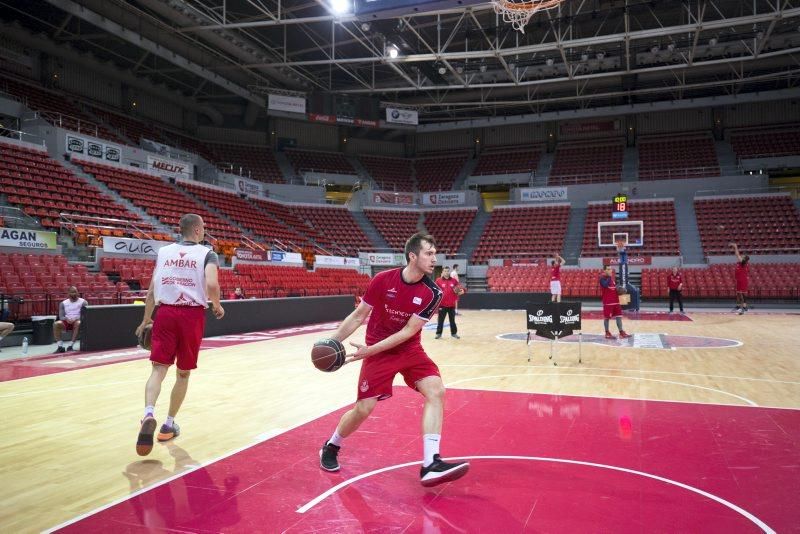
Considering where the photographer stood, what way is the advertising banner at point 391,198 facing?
facing the viewer

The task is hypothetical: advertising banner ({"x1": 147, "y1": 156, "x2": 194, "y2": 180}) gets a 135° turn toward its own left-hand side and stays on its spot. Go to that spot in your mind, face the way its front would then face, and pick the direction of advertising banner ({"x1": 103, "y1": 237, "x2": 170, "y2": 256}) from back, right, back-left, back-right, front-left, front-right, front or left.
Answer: back

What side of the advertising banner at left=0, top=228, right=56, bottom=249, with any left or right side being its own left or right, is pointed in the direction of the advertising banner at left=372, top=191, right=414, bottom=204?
left

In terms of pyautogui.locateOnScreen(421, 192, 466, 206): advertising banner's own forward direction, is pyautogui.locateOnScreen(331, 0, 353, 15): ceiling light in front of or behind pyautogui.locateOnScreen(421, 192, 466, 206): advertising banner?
in front

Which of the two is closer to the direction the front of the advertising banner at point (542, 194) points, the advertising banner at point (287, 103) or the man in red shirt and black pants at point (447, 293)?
the man in red shirt and black pants

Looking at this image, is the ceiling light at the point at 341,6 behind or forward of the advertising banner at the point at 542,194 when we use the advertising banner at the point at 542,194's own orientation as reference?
forward

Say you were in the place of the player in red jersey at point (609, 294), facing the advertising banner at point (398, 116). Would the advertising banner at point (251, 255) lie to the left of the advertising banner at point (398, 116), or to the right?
left

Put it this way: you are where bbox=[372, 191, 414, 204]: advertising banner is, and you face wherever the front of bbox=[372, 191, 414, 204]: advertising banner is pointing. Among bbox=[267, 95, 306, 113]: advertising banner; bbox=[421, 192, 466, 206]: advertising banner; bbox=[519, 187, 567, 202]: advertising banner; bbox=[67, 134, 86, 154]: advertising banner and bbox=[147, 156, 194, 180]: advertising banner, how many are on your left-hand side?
2

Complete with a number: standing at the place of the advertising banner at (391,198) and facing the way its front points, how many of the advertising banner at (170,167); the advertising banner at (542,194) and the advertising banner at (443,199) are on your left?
2

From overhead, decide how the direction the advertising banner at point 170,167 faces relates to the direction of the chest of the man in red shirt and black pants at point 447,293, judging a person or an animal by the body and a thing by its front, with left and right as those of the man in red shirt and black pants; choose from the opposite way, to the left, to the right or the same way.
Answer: to the left

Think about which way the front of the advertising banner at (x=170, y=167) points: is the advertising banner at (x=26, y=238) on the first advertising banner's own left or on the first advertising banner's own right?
on the first advertising banner's own right

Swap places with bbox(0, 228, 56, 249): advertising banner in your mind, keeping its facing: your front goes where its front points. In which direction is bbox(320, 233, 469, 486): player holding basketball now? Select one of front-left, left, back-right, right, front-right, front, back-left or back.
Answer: front-right

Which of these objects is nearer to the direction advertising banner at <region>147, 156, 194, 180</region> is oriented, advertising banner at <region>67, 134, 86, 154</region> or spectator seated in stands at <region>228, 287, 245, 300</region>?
the spectator seated in stands

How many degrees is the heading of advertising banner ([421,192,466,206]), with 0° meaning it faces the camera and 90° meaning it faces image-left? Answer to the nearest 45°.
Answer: approximately 0°

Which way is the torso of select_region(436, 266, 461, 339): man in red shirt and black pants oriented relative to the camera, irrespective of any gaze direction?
toward the camera

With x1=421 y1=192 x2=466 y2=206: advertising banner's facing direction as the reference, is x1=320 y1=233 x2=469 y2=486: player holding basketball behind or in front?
in front
